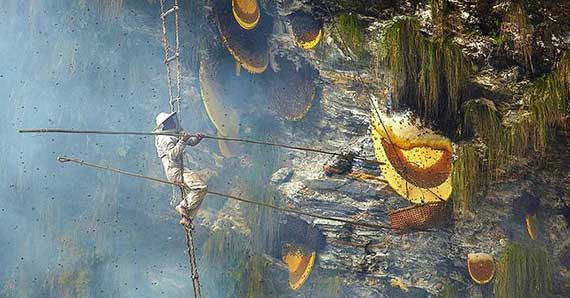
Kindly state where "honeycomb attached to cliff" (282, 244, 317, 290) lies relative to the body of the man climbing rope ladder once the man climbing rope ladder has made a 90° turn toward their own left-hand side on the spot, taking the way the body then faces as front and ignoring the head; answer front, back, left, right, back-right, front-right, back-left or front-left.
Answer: front-right

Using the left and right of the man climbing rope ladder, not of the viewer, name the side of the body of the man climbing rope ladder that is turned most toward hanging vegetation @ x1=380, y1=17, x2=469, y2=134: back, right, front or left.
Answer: front

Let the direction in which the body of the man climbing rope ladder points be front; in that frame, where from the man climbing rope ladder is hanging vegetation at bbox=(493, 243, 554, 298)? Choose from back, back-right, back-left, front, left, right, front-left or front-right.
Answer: front

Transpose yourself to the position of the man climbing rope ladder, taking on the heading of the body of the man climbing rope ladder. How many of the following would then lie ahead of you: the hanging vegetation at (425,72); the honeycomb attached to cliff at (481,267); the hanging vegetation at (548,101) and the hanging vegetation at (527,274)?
4

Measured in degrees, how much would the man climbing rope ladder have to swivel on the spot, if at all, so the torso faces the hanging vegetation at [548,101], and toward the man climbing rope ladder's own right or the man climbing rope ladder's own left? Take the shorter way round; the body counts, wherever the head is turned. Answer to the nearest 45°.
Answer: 0° — they already face it

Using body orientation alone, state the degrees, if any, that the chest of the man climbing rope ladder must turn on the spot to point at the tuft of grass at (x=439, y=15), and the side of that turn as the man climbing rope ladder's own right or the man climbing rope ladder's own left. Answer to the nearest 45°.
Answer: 0° — they already face it

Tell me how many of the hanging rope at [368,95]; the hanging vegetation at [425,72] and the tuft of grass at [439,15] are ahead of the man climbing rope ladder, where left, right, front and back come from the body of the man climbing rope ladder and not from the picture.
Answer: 3

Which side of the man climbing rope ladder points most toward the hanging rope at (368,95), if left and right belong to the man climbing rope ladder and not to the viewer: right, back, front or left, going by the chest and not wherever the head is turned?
front

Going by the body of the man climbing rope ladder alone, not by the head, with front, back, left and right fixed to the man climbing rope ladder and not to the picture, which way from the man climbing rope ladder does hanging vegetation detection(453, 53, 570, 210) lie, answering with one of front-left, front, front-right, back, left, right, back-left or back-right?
front

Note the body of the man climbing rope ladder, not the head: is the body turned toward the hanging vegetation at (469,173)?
yes

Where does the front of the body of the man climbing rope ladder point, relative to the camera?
to the viewer's right

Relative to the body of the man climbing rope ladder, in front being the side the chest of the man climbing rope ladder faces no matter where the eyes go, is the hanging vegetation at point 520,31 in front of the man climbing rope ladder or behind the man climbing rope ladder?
in front

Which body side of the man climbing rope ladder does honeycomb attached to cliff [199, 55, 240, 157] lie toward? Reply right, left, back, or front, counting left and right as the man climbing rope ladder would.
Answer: left
